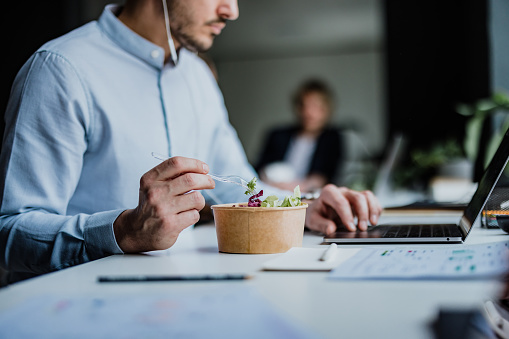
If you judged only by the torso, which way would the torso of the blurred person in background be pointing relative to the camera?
toward the camera

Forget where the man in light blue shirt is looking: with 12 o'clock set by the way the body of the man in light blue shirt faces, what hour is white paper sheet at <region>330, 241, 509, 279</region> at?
The white paper sheet is roughly at 12 o'clock from the man in light blue shirt.

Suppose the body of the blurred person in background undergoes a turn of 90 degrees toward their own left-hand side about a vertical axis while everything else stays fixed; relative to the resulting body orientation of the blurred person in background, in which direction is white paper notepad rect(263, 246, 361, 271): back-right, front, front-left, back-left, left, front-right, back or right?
right

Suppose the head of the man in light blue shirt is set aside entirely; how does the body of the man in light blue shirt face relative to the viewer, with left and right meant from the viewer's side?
facing the viewer and to the right of the viewer

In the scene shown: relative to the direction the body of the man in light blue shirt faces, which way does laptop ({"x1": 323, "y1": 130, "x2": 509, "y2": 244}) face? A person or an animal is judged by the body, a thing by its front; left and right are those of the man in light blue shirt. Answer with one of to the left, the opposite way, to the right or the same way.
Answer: the opposite way

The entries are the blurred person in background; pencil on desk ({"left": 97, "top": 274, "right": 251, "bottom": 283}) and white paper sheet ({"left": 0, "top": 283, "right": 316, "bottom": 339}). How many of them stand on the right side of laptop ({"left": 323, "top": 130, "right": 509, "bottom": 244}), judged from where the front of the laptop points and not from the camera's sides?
1

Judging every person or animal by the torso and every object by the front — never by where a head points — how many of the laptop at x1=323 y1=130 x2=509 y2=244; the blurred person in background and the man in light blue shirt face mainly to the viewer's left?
1

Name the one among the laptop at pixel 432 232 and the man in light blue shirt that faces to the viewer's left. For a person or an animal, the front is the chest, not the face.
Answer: the laptop

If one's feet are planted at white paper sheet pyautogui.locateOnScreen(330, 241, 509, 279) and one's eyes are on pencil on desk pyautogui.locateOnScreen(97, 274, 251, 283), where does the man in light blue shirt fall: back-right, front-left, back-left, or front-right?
front-right

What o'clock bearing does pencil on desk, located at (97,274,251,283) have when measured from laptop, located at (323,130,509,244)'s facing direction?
The pencil on desk is roughly at 10 o'clock from the laptop.

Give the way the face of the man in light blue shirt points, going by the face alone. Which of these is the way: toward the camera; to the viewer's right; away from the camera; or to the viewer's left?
to the viewer's right

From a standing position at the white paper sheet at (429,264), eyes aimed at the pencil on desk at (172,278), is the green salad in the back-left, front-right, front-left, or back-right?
front-right

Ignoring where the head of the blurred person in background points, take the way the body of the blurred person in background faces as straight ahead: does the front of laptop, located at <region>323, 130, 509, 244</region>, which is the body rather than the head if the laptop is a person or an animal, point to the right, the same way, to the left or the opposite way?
to the right

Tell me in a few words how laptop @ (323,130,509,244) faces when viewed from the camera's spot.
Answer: facing to the left of the viewer
